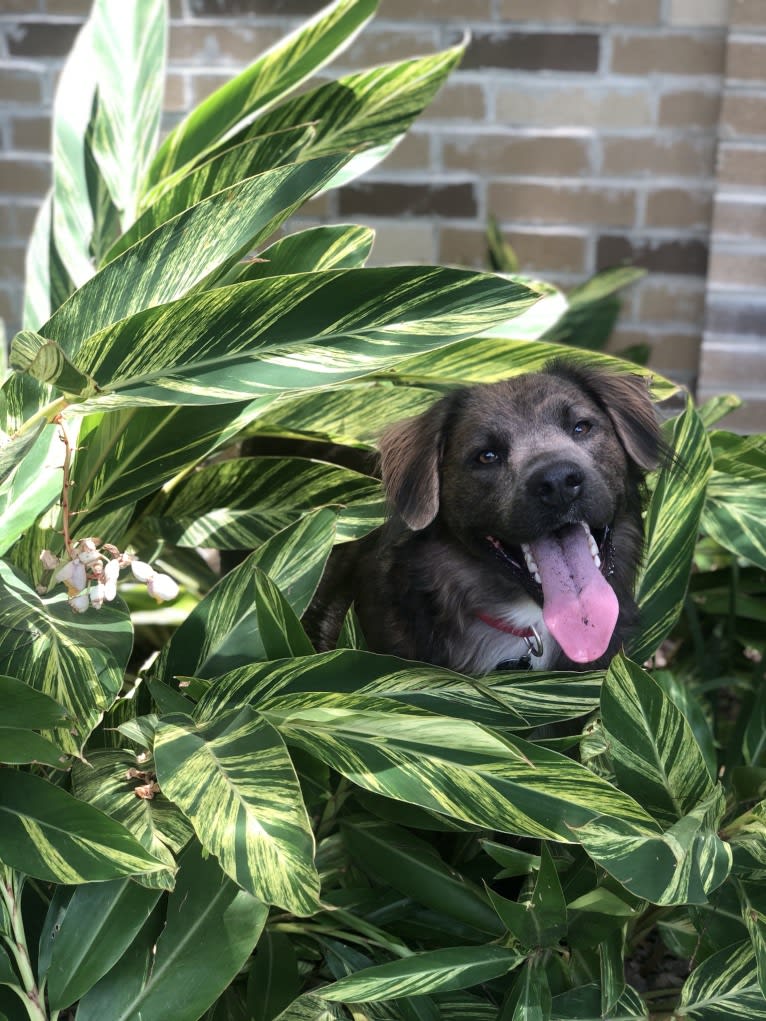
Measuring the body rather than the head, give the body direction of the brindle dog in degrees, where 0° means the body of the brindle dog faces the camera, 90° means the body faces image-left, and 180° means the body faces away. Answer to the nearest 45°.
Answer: approximately 315°
